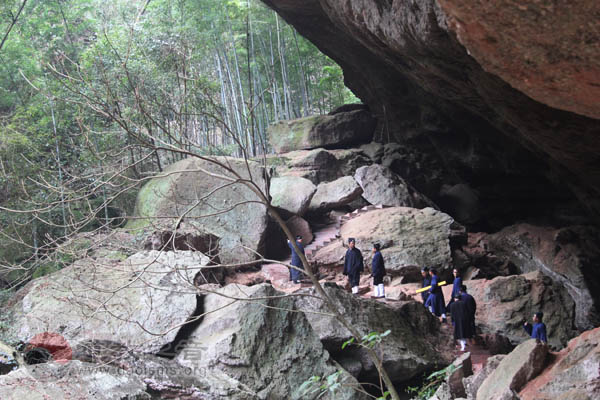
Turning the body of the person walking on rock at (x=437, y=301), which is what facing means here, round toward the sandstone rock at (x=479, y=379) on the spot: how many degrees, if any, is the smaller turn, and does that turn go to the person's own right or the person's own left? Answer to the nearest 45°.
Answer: approximately 90° to the person's own left

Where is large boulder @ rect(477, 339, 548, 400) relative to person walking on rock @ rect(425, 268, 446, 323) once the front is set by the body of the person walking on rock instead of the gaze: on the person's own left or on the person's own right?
on the person's own left

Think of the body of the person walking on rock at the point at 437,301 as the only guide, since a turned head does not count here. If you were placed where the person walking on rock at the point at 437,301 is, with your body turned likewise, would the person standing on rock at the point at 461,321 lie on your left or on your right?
on your left

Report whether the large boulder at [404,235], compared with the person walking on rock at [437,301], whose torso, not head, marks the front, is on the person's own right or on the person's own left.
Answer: on the person's own right

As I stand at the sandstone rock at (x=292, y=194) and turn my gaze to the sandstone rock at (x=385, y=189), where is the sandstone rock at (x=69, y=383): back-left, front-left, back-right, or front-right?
back-right

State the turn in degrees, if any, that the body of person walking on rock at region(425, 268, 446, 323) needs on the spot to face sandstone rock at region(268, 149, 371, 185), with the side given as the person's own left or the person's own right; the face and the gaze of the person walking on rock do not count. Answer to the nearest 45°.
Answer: approximately 90° to the person's own right

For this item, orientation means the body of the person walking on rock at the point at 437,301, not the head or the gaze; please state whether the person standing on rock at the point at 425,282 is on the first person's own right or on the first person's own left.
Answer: on the first person's own right

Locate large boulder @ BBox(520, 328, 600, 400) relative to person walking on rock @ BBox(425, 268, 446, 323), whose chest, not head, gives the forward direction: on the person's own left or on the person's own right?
on the person's own left
